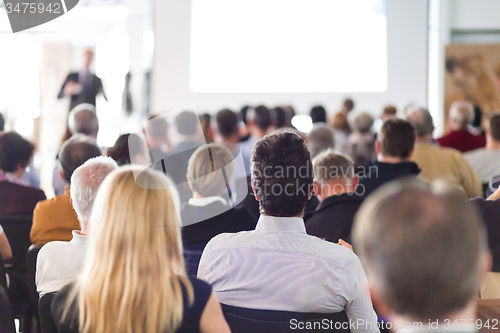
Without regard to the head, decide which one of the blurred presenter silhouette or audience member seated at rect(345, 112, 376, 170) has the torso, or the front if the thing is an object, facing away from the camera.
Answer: the audience member seated

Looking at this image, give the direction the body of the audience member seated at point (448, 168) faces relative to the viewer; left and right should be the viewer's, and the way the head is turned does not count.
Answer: facing away from the viewer

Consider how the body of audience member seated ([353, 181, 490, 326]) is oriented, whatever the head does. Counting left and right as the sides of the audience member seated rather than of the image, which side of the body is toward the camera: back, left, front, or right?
back

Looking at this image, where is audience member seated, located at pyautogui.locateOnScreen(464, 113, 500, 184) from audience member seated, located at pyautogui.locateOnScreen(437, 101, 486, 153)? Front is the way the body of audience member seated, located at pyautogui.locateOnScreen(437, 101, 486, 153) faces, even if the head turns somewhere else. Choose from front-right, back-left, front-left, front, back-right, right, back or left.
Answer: back

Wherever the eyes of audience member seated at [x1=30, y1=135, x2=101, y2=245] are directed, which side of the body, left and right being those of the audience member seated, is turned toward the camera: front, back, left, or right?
back

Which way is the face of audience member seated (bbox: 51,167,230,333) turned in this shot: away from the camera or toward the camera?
away from the camera

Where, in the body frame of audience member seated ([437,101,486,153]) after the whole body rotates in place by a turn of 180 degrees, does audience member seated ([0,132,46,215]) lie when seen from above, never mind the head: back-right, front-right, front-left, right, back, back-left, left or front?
front-right

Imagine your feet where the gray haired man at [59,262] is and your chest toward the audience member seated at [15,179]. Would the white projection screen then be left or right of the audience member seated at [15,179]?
right

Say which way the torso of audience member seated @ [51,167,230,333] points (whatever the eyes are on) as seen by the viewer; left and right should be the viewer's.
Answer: facing away from the viewer

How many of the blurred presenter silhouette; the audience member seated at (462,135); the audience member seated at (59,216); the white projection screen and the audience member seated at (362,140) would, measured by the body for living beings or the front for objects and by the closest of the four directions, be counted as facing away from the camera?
3

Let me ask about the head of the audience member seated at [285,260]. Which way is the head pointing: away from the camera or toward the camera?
away from the camera

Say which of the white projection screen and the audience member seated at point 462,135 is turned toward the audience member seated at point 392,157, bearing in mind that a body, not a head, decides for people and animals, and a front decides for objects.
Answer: the white projection screen
